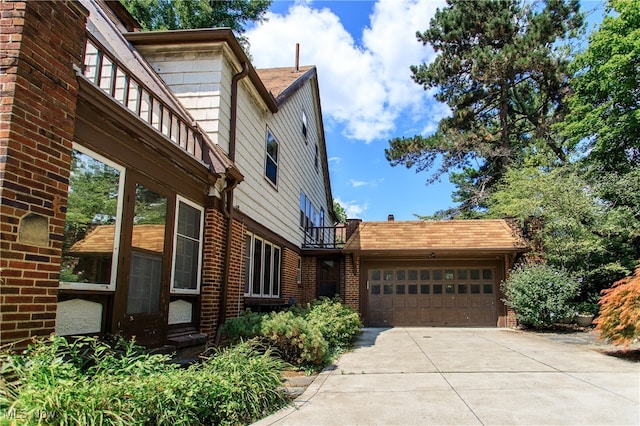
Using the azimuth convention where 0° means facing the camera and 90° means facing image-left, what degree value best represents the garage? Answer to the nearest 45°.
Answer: approximately 0°

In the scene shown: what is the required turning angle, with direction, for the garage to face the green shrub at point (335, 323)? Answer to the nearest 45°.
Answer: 0° — it already faces it

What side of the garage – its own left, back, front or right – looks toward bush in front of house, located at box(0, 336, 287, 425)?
front

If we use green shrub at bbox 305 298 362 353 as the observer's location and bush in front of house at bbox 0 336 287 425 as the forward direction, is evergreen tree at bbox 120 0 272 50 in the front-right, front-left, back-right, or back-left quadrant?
back-right

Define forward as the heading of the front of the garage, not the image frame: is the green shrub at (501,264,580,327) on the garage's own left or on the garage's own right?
on the garage's own left

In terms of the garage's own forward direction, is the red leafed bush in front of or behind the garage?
in front
